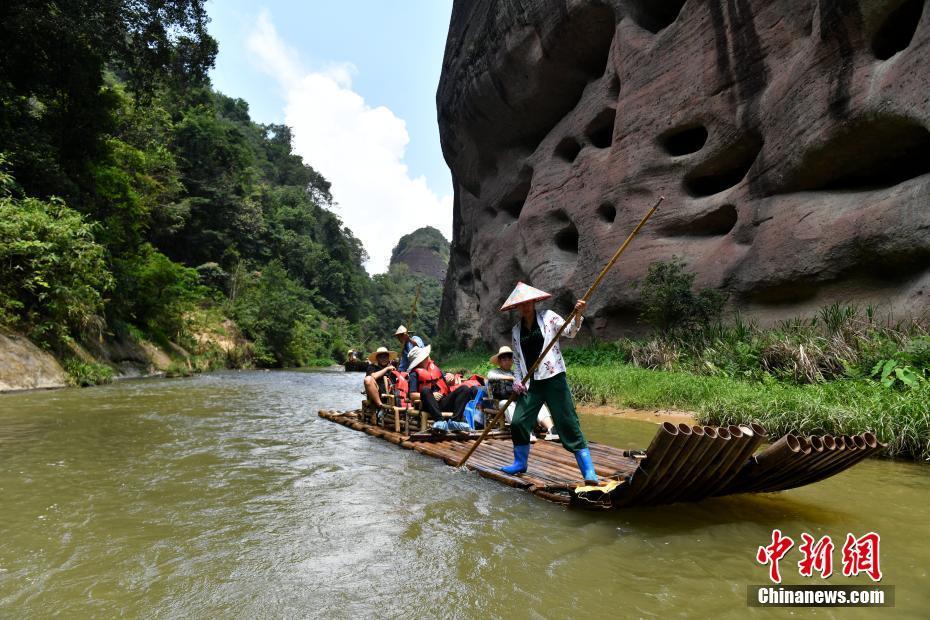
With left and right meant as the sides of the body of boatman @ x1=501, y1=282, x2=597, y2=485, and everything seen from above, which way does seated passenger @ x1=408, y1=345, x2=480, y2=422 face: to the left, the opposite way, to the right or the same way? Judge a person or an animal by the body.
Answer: to the left

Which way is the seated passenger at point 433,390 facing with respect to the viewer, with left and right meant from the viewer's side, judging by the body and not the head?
facing the viewer and to the right of the viewer

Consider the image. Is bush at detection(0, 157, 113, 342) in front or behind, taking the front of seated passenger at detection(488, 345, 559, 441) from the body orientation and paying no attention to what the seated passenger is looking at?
behind

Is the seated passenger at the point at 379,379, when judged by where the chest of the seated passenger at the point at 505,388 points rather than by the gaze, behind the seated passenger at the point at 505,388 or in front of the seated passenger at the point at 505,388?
behind

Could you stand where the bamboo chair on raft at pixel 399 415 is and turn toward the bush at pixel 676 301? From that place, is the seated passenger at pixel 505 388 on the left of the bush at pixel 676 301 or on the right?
right

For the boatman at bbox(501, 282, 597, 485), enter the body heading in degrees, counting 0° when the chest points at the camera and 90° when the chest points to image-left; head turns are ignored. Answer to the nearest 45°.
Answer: approximately 45°

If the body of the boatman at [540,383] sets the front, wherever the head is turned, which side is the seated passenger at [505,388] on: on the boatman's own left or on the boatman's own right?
on the boatman's own right

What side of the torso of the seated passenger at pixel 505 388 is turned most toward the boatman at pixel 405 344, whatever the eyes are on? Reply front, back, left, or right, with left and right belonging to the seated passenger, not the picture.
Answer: back

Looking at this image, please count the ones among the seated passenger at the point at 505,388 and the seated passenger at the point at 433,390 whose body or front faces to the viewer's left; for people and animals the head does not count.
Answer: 0

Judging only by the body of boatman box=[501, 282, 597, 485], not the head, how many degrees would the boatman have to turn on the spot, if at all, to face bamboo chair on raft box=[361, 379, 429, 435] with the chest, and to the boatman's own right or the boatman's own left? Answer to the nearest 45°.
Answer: approximately 90° to the boatman's own right

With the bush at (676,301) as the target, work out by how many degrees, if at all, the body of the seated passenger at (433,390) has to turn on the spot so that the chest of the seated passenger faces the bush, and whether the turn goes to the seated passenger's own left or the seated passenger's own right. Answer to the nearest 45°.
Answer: approximately 90° to the seated passenger's own left

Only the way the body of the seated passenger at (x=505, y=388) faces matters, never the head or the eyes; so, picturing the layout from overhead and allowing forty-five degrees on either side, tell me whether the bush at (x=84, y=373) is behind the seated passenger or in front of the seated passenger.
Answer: behind

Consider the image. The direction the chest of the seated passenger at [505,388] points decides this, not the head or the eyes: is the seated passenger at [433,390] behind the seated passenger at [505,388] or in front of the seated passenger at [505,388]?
behind

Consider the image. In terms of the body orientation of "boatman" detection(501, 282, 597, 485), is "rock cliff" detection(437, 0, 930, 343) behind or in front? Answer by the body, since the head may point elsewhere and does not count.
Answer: behind

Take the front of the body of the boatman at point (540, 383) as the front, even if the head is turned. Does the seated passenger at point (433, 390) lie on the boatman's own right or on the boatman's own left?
on the boatman's own right
